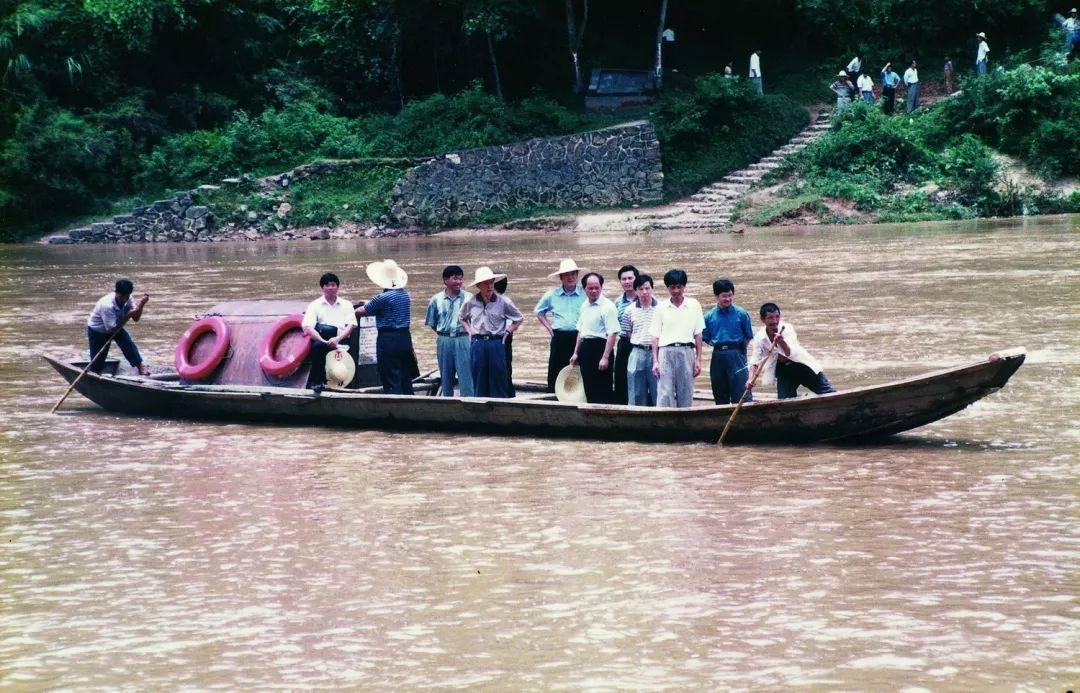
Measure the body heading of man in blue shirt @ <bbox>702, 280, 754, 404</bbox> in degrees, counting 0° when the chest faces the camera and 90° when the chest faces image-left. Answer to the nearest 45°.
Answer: approximately 0°

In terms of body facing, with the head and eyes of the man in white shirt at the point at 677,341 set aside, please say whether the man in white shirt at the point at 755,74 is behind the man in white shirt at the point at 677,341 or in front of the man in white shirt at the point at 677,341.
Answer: behind

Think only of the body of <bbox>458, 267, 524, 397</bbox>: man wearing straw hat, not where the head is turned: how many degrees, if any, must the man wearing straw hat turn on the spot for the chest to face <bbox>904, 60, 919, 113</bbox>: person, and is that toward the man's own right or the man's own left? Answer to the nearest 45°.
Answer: approximately 135° to the man's own left

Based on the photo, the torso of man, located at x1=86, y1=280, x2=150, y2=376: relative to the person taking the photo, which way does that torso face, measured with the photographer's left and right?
facing the viewer and to the right of the viewer

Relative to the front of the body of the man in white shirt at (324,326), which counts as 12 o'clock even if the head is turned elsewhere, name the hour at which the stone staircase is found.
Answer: The stone staircase is roughly at 7 o'clock from the man in white shirt.

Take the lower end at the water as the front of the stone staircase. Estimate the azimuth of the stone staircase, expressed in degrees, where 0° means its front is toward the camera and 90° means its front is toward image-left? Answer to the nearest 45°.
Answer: approximately 45°

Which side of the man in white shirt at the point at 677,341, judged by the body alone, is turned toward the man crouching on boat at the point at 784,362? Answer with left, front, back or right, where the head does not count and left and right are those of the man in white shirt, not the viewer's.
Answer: left

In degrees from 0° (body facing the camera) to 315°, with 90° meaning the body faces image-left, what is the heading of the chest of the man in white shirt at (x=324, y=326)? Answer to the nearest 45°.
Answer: approximately 0°
